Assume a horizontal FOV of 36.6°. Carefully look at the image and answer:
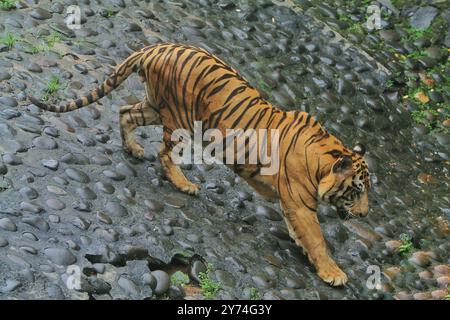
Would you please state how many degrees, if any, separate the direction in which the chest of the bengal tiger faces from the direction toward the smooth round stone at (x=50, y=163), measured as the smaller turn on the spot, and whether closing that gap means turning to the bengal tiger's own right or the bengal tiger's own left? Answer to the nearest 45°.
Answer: approximately 180°

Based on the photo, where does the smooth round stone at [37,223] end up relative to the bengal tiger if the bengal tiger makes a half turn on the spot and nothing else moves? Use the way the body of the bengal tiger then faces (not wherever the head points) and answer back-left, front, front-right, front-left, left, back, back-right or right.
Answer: front-left

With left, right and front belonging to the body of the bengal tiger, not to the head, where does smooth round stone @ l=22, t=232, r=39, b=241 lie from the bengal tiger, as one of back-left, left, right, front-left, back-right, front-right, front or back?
back-right

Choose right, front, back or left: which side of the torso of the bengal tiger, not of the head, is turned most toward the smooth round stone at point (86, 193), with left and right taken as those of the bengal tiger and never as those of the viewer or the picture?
back

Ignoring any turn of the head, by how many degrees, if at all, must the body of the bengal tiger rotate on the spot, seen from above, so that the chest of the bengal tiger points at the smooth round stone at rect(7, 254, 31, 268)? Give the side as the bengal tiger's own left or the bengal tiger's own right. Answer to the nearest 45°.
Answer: approximately 135° to the bengal tiger's own right

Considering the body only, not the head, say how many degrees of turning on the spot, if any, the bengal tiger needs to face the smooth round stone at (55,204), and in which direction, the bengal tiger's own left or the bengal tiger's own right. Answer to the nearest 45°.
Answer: approximately 135° to the bengal tiger's own right

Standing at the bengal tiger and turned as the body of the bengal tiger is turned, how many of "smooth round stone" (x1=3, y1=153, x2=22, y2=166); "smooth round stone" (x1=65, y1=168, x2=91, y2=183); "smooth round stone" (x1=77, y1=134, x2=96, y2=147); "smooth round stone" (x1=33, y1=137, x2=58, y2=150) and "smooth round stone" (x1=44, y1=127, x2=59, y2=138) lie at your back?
5

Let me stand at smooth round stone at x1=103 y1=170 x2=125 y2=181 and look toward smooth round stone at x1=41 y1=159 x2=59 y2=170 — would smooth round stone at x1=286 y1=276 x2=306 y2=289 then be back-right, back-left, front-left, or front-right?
back-left

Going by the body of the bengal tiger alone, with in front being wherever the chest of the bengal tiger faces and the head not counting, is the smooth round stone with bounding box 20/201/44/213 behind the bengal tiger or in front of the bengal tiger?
behind

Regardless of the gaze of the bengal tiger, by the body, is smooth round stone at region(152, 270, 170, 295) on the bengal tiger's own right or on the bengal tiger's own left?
on the bengal tiger's own right

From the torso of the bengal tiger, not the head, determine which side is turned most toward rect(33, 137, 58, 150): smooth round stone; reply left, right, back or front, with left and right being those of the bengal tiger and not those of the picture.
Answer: back

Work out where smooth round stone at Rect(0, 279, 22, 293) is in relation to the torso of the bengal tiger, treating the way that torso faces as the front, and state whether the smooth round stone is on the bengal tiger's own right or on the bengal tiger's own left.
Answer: on the bengal tiger's own right

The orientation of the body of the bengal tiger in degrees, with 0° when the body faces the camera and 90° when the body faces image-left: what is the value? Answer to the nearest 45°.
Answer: approximately 270°

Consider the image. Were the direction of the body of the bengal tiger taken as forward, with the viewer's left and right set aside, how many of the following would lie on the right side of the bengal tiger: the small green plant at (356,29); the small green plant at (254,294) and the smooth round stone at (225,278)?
2

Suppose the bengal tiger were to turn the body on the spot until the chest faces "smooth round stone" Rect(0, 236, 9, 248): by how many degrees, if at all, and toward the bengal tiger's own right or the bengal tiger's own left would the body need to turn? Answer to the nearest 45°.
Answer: approximately 135° to the bengal tiger's own right

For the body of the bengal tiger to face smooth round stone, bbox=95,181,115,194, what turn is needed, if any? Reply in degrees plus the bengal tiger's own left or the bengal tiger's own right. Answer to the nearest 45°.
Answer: approximately 180°

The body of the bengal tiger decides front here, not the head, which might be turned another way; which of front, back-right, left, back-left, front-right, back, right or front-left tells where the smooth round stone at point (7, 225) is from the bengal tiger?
back-right
